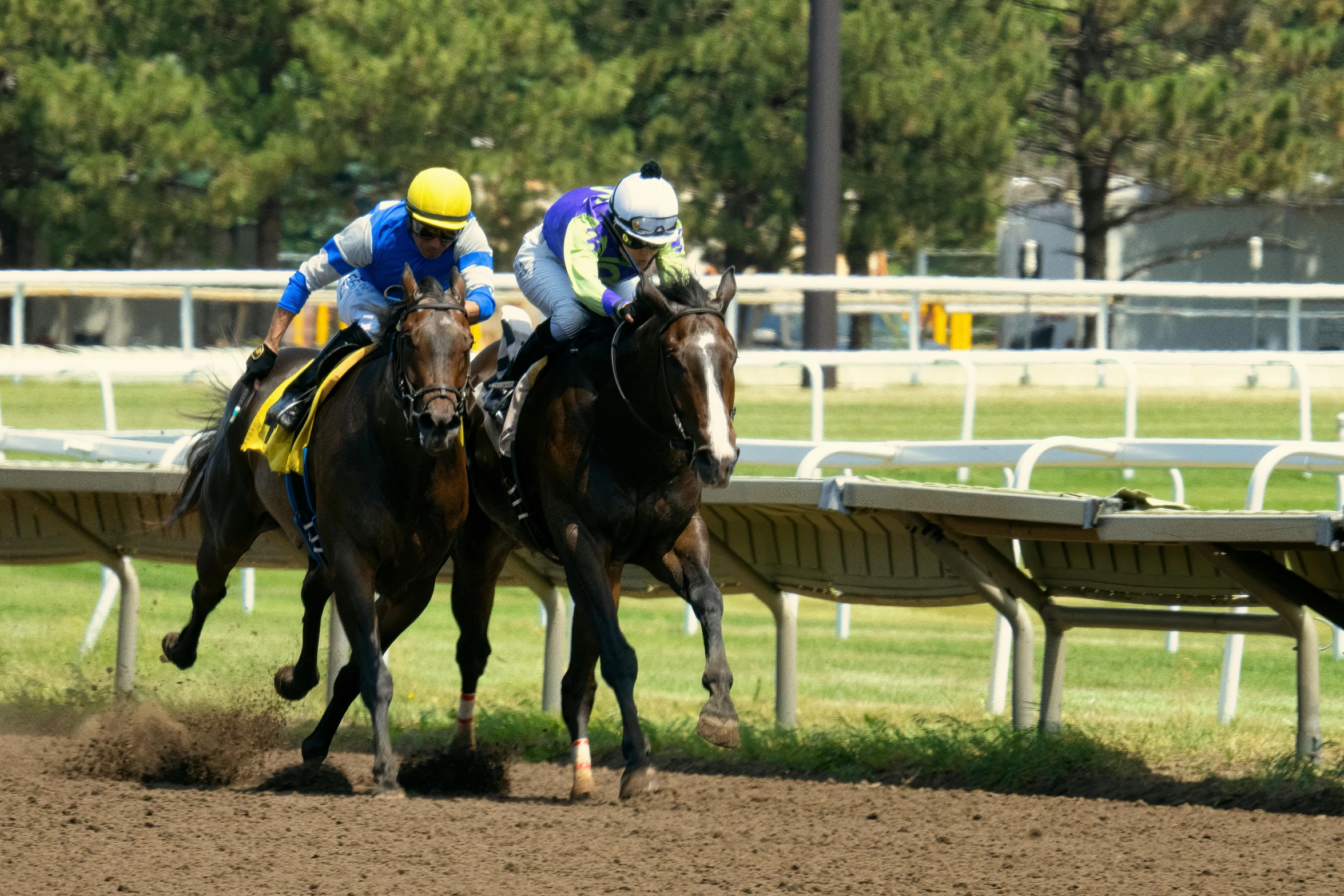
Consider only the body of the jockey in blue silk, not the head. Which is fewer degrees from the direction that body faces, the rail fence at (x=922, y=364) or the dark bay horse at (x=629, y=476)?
the dark bay horse

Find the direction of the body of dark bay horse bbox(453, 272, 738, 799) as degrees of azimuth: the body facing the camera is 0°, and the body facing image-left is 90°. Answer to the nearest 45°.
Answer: approximately 315°

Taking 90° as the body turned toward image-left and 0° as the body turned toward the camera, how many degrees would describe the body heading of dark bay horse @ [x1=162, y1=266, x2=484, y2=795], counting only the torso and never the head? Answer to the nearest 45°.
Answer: approximately 315°

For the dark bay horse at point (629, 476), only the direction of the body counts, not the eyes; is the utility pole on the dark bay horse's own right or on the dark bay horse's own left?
on the dark bay horse's own left
